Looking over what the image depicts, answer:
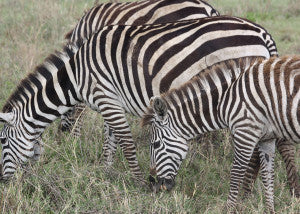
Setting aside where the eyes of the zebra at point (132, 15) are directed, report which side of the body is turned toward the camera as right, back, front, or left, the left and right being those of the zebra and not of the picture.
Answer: left

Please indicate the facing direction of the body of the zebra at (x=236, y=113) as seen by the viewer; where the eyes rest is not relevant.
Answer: to the viewer's left

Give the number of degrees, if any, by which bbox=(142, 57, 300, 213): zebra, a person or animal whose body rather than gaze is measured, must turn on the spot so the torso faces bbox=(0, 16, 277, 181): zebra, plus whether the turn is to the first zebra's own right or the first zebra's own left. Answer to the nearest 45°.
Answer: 0° — it already faces it

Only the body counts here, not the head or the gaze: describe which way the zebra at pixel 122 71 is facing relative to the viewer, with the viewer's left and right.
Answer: facing to the left of the viewer

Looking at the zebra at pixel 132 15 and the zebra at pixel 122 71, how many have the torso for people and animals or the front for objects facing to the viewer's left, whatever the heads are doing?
2
